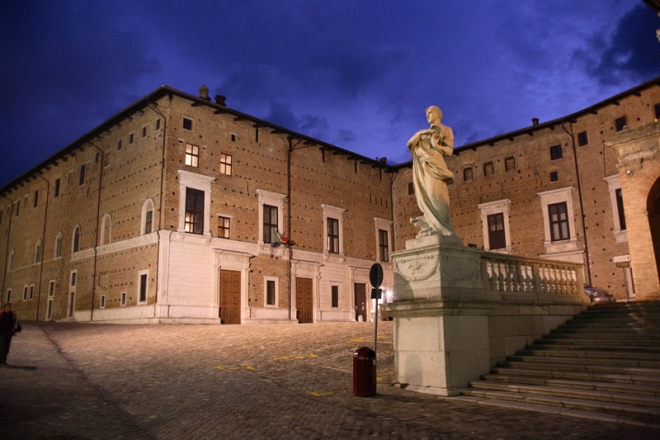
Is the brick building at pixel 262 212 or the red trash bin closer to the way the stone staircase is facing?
the red trash bin

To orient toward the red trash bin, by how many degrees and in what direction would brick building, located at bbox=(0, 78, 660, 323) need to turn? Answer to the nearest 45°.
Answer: approximately 45° to its right

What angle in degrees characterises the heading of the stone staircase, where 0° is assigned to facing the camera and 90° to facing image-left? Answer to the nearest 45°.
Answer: approximately 45°

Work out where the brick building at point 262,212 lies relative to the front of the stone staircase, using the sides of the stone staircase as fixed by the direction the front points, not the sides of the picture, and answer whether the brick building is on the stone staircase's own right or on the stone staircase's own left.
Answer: on the stone staircase's own right

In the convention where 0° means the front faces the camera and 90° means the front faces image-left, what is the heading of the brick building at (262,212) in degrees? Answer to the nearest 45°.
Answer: approximately 315°
